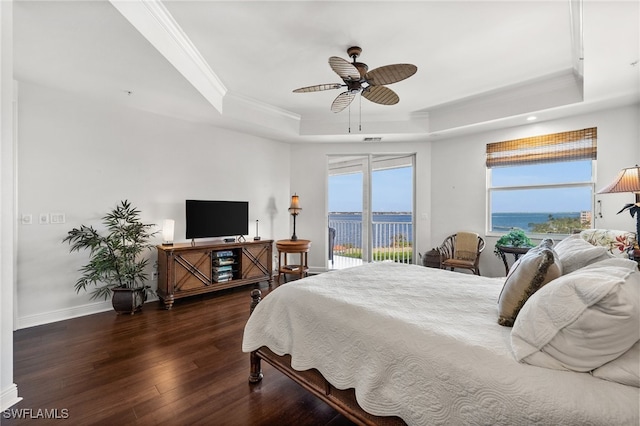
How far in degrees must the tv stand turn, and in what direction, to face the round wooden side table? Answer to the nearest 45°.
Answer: approximately 45° to its left

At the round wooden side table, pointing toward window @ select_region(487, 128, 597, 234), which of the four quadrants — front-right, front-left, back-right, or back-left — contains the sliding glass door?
front-left

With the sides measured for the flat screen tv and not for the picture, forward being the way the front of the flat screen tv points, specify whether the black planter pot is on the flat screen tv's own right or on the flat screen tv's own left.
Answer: on the flat screen tv's own right

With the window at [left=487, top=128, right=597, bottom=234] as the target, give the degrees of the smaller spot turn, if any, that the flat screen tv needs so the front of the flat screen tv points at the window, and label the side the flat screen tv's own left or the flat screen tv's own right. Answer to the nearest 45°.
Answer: approximately 45° to the flat screen tv's own left

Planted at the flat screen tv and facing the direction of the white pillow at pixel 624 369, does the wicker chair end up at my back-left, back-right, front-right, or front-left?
front-left

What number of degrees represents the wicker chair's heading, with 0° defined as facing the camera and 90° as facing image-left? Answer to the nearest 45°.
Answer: approximately 45°

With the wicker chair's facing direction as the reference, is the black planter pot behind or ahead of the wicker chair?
ahead

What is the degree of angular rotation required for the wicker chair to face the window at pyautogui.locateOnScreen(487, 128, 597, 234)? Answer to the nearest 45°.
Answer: approximately 135° to its left

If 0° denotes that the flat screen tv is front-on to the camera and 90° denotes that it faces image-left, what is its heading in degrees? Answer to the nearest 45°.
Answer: approximately 315°

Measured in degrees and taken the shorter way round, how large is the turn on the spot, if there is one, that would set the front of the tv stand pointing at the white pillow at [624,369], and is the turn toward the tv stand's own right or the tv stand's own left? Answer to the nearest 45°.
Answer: approximately 45° to the tv stand's own right

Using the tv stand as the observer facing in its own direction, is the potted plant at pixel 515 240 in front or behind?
in front

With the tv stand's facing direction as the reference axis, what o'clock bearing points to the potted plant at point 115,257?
The potted plant is roughly at 4 o'clock from the tv stand.

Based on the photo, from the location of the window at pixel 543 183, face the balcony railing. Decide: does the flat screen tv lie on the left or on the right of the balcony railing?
left

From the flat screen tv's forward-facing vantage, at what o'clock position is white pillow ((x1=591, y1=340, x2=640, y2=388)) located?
The white pillow is roughly at 1 o'clock from the flat screen tv.

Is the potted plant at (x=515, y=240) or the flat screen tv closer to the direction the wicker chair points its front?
the flat screen tv

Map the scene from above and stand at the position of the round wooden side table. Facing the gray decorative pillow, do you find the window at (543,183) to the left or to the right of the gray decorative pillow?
left

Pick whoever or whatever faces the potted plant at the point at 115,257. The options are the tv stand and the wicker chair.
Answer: the wicker chair

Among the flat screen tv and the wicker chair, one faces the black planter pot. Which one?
the wicker chair
